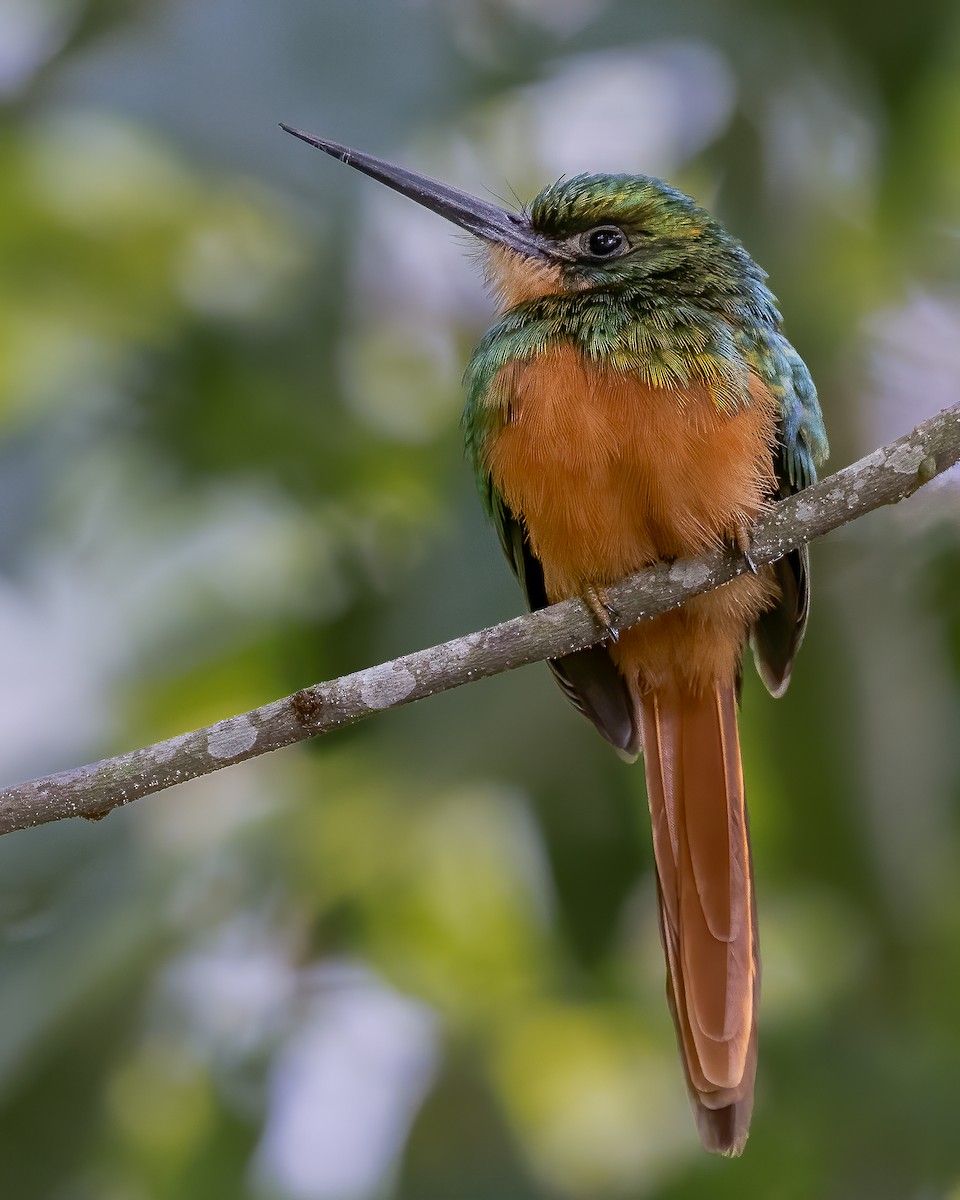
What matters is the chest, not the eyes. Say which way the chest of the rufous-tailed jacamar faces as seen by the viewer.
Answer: toward the camera
